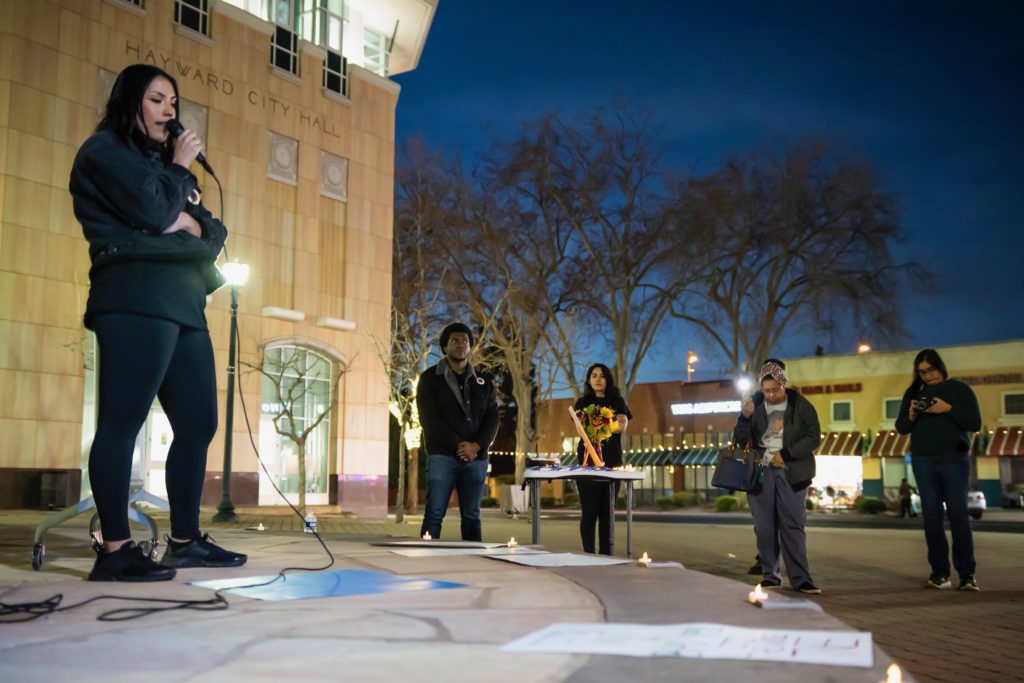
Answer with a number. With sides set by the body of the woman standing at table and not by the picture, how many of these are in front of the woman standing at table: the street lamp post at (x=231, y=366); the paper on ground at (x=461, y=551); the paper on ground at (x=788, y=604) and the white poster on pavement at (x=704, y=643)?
3

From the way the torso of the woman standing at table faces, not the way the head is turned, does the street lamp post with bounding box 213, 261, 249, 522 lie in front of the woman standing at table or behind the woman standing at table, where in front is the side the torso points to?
behind

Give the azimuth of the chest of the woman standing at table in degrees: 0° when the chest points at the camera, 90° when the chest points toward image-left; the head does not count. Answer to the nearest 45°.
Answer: approximately 0°

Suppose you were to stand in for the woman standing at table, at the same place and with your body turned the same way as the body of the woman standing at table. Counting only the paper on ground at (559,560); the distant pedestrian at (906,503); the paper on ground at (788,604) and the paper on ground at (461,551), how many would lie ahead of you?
3

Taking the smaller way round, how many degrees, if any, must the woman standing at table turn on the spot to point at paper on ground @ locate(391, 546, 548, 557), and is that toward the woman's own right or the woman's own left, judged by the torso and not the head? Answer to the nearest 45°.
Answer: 0° — they already face it

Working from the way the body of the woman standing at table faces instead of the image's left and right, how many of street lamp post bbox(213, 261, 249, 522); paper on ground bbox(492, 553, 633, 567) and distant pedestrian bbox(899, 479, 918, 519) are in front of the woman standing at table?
1

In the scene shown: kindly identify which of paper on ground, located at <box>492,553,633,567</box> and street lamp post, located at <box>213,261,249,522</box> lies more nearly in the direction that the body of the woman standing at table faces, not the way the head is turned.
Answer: the paper on ground

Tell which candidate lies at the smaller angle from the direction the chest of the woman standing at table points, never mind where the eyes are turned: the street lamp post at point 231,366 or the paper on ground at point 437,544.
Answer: the paper on ground

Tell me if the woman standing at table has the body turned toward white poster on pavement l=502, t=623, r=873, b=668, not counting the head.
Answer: yes
